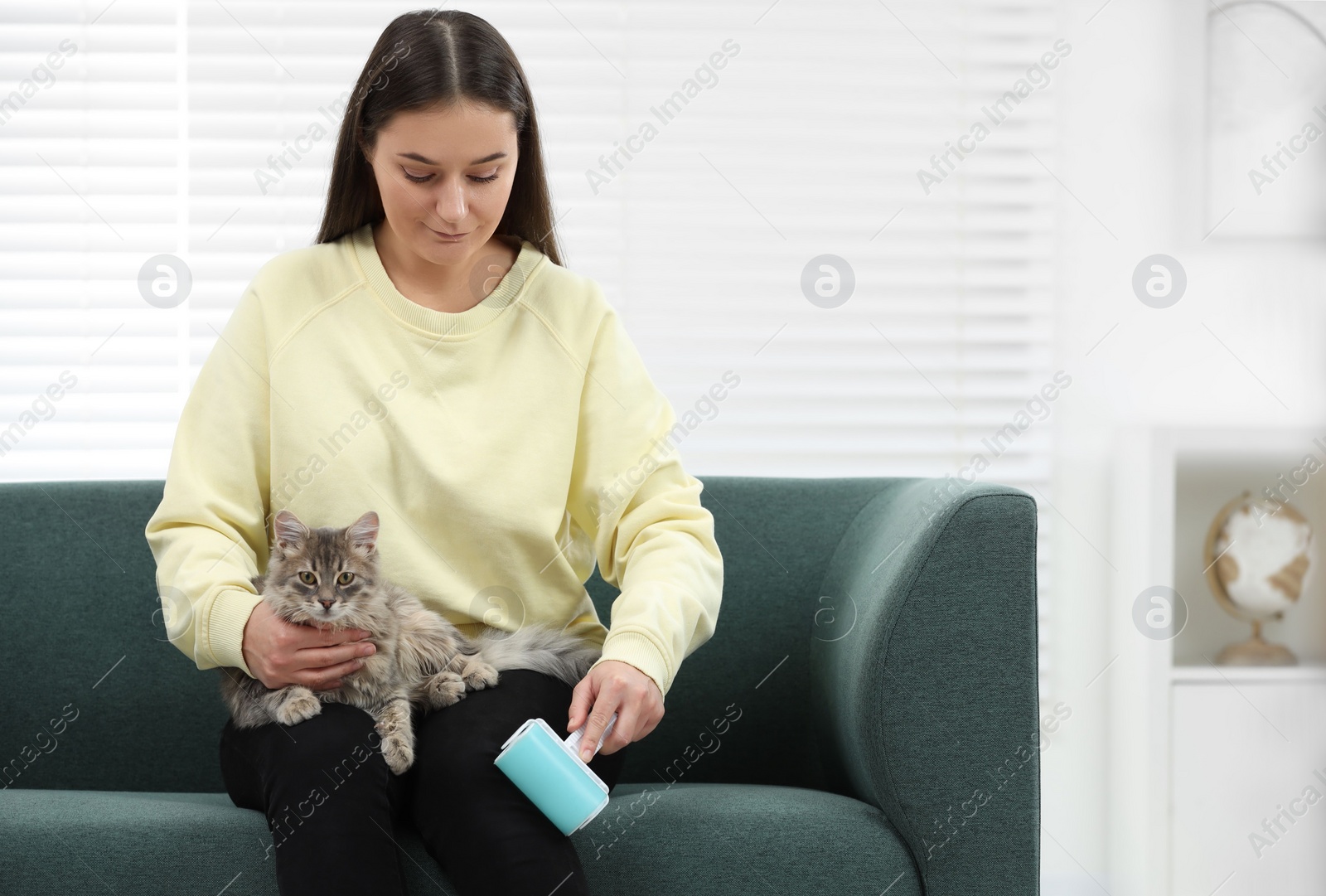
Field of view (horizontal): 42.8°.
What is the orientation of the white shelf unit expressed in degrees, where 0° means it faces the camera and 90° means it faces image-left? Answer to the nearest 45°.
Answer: approximately 0°

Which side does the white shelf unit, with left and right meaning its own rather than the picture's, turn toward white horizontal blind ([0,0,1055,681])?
right

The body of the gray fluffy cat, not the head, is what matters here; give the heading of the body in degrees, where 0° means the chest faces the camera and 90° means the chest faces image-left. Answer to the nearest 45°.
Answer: approximately 45°

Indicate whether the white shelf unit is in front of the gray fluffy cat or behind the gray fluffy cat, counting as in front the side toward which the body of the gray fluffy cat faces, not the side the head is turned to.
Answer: behind

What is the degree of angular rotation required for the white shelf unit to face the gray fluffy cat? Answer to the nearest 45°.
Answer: approximately 45° to its right

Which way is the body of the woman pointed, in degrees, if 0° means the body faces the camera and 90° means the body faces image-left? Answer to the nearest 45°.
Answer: approximately 0°
